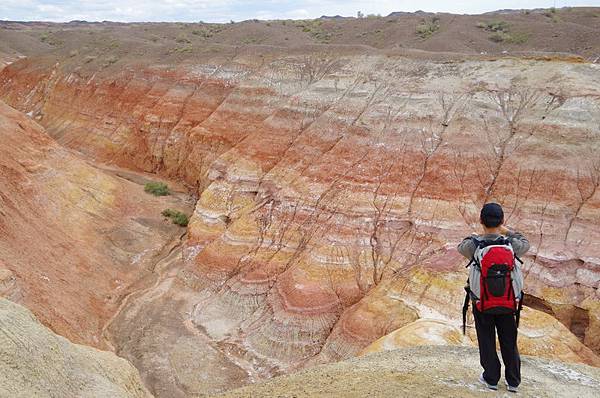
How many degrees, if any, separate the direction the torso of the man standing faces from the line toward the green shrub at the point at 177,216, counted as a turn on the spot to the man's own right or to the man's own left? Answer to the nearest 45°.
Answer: approximately 45° to the man's own left

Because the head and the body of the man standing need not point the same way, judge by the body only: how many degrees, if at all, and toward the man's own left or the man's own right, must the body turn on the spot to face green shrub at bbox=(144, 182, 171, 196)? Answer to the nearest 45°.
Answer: approximately 45° to the man's own left

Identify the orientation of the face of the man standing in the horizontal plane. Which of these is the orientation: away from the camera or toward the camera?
away from the camera

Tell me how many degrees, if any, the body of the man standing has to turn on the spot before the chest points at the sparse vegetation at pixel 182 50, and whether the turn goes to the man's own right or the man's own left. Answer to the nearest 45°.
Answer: approximately 45° to the man's own left

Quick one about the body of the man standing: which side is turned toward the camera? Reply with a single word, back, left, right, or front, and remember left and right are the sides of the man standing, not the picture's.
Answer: back
